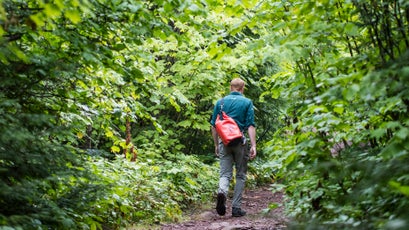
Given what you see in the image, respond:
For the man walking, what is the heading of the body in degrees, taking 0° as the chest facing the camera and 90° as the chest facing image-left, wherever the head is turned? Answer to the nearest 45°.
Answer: approximately 180°
